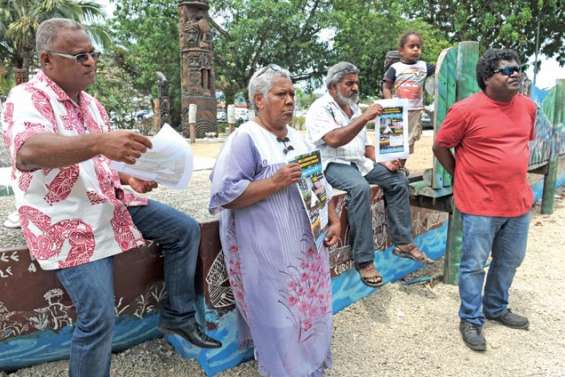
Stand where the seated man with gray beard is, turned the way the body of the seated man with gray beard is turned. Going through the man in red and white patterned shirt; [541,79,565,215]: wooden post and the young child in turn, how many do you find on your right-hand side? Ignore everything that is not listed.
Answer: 1

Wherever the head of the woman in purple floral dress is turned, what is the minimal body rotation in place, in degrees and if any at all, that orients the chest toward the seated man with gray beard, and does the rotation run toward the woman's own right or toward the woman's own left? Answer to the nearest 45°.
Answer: approximately 90° to the woman's own left

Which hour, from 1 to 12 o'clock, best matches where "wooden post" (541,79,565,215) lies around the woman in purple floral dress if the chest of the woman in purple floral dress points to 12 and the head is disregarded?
The wooden post is roughly at 9 o'clock from the woman in purple floral dress.

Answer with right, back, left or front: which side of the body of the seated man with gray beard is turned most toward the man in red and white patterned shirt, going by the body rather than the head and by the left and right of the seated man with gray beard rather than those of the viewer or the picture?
right

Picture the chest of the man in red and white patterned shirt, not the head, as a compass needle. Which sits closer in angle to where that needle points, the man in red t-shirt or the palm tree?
the man in red t-shirt

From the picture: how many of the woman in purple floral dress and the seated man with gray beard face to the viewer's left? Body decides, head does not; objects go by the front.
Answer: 0

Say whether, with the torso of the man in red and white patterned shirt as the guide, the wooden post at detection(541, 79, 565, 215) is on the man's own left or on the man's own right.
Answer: on the man's own left

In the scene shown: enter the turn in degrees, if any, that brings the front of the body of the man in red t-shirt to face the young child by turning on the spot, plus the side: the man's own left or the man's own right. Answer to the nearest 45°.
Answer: approximately 180°

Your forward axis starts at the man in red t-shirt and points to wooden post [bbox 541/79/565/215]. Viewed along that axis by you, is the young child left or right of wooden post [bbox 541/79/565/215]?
left

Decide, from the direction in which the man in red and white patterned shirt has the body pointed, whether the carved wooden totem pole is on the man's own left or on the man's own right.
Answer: on the man's own left

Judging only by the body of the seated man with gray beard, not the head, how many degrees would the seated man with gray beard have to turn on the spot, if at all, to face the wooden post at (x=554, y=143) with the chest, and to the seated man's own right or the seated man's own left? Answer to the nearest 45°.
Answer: approximately 90° to the seated man's own left

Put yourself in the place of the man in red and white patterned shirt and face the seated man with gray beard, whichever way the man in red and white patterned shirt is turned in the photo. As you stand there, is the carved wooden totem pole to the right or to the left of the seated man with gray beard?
left

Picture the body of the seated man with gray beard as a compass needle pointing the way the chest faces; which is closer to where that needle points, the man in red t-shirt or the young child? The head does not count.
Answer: the man in red t-shirt
